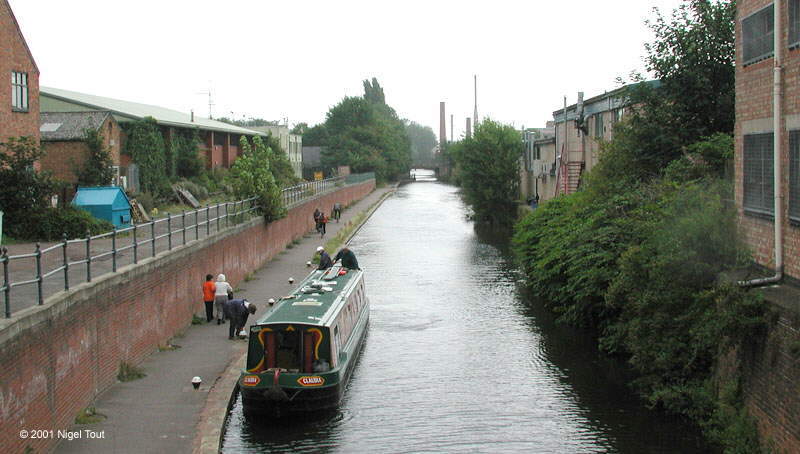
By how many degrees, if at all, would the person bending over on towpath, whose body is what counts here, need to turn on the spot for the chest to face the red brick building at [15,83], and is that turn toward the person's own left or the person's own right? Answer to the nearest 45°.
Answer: approximately 135° to the person's own left

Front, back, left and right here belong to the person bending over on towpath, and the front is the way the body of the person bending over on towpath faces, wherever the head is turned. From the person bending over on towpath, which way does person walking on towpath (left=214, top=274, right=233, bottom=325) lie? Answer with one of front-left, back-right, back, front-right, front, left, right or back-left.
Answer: left

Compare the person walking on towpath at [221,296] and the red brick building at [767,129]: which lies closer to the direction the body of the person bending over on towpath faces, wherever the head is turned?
the red brick building

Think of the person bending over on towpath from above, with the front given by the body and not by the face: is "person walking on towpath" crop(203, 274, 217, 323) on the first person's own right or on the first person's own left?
on the first person's own left

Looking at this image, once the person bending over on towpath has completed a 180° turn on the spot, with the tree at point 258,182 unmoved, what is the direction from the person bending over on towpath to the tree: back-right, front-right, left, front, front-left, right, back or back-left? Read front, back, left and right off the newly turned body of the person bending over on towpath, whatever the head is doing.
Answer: right

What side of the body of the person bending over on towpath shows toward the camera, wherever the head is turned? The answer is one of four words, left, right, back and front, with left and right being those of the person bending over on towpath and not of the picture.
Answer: right

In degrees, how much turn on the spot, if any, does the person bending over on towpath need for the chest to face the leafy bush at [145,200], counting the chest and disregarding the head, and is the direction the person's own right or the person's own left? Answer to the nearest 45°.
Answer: approximately 90° to the person's own left

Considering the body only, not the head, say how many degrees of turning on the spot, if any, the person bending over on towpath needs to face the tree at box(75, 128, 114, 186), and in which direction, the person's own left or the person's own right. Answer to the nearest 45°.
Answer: approximately 90° to the person's own left

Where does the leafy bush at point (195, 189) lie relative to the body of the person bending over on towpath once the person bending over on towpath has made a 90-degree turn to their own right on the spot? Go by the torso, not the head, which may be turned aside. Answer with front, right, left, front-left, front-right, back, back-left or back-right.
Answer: back
